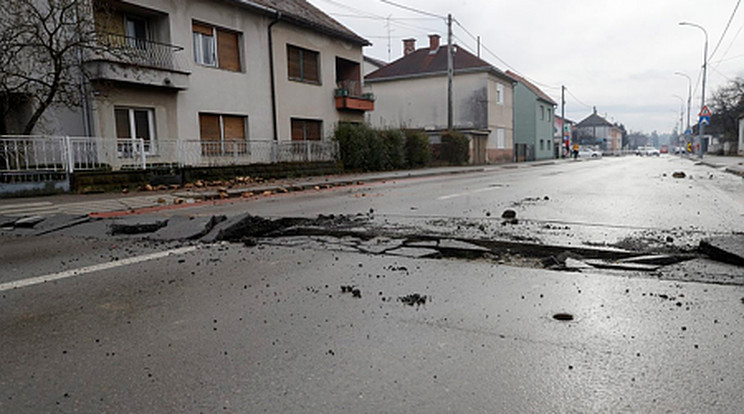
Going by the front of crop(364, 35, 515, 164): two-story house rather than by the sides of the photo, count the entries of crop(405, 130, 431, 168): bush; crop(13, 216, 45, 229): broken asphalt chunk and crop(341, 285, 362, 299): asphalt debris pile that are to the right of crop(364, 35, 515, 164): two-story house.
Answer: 3

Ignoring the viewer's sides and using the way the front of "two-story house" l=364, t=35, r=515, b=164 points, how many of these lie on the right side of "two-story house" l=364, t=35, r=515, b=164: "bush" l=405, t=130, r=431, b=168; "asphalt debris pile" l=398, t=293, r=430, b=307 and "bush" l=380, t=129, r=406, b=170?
3

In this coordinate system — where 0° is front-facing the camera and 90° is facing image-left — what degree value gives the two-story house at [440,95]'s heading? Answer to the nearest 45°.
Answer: approximately 270°

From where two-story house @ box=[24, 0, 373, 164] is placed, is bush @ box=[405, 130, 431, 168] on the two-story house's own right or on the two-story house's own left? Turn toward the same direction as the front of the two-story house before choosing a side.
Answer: on the two-story house's own left

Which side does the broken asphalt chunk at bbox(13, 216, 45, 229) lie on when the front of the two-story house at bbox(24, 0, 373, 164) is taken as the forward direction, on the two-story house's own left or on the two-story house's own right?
on the two-story house's own right

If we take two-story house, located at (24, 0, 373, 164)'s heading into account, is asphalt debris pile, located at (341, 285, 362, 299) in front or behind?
in front

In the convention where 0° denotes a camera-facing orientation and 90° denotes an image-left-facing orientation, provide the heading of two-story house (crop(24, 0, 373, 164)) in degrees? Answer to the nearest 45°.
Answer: approximately 315°

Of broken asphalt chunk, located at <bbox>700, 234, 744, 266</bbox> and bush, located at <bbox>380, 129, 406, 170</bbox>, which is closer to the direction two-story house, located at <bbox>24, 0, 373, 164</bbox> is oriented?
the broken asphalt chunk

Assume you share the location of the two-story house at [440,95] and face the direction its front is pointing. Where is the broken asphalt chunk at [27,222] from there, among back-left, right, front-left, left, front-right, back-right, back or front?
right

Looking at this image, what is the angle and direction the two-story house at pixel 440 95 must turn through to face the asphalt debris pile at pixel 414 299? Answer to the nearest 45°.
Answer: approximately 90° to its right

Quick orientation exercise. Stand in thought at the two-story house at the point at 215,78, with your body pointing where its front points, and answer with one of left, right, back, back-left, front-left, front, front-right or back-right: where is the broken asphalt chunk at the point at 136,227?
front-right

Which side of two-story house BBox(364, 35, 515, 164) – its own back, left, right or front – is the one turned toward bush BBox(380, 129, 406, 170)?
right

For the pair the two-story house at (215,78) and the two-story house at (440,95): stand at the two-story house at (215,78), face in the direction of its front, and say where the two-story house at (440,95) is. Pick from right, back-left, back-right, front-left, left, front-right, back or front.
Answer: left
